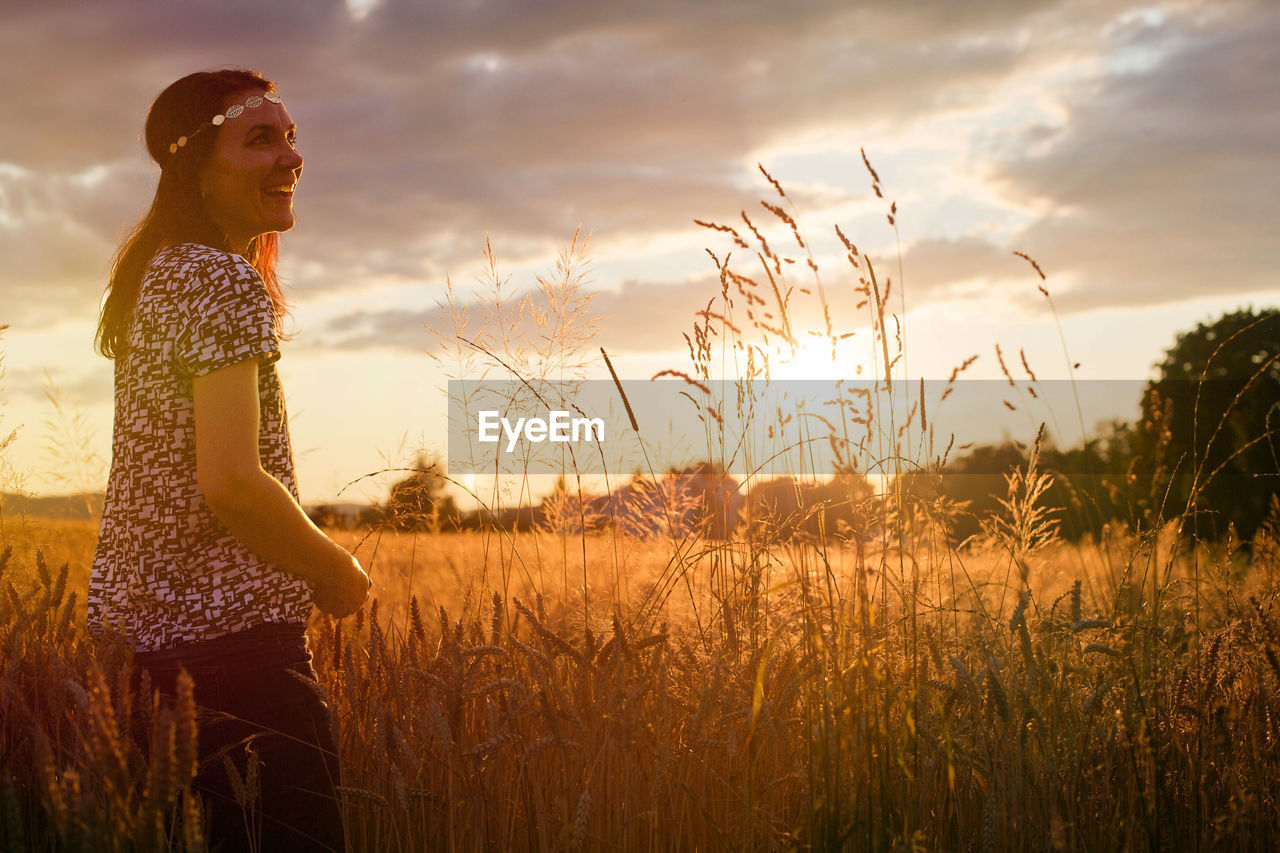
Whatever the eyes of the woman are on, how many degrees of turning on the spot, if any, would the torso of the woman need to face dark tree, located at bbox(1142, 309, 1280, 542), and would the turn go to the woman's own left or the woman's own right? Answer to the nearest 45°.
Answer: approximately 45° to the woman's own left

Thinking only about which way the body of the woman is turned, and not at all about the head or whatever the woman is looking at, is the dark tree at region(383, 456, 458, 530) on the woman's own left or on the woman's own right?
on the woman's own left

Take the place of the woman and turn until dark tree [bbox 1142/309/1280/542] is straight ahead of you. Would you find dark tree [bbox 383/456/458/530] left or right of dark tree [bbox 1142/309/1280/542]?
left

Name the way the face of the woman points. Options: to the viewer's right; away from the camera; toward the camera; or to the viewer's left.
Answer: to the viewer's right

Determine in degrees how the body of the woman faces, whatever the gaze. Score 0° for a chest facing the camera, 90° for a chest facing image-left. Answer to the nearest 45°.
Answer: approximately 270°
